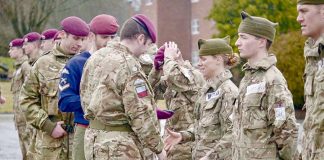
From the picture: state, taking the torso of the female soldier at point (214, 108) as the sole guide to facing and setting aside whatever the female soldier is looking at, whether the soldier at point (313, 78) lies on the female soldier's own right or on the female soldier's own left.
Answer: on the female soldier's own left

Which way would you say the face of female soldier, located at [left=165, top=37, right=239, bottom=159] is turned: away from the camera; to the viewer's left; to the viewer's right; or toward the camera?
to the viewer's left

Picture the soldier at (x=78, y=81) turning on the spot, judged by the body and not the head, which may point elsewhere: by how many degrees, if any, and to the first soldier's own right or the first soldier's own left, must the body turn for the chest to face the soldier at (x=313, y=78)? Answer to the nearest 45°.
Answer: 0° — they already face them

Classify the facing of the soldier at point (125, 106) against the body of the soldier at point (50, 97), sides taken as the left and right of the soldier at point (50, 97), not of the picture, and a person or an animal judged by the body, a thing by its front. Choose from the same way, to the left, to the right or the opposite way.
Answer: to the left

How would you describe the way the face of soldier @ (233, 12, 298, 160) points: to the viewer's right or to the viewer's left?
to the viewer's left

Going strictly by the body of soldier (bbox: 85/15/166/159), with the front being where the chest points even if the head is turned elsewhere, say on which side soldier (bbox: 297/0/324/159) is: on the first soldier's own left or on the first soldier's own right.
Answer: on the first soldier's own right

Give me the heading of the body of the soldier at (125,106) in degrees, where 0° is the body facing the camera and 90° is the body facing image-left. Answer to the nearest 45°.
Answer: approximately 225°

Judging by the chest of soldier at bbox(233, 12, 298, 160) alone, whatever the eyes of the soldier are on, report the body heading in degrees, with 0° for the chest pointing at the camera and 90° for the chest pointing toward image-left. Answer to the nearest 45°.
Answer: approximately 45°

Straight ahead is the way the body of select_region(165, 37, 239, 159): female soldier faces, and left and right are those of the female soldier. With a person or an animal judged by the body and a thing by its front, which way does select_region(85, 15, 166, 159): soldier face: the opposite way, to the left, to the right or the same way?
the opposite way
